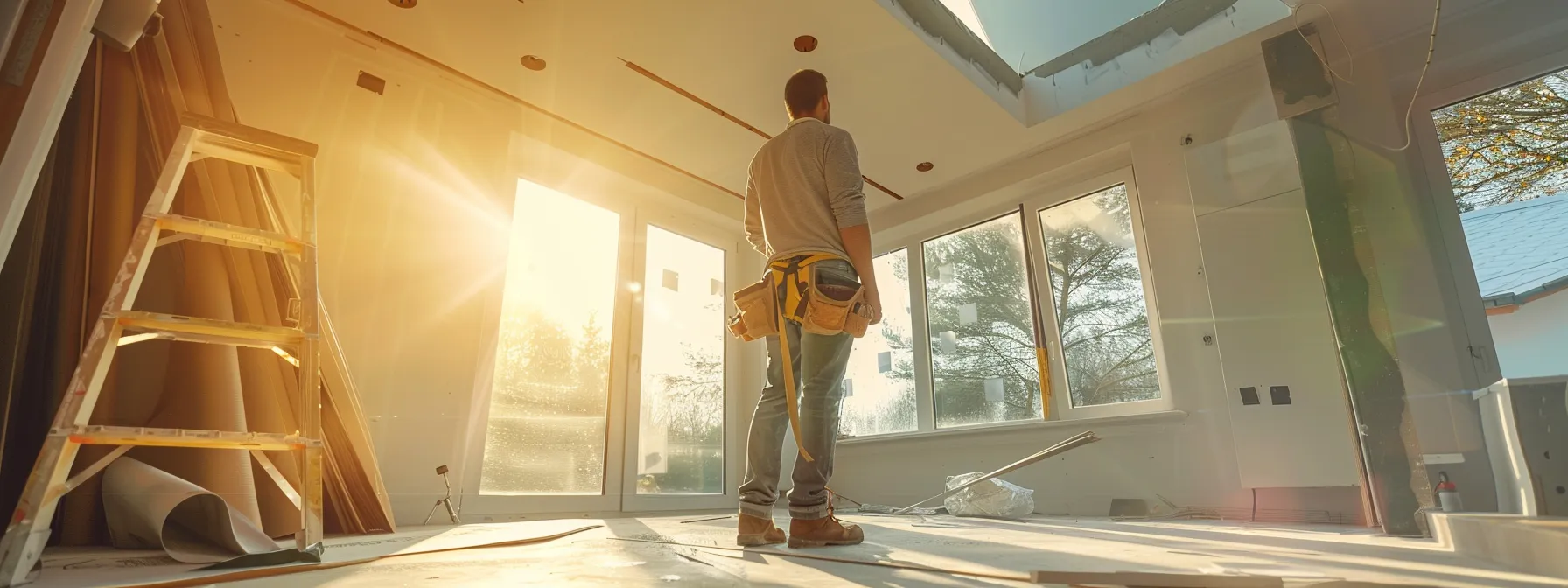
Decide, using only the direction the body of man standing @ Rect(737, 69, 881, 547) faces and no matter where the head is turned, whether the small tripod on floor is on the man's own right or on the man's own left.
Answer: on the man's own left

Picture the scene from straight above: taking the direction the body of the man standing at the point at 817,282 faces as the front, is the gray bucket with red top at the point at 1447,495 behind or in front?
in front

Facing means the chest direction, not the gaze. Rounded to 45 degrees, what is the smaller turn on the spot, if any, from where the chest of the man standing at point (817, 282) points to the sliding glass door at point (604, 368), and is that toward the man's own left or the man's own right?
approximately 90° to the man's own left

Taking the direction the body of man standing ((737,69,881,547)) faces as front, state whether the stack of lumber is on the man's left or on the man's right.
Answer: on the man's left

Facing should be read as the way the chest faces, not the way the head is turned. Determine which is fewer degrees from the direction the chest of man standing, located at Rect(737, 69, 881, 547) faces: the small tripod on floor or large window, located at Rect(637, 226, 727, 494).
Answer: the large window

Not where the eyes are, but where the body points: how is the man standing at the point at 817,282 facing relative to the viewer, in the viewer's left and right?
facing away from the viewer and to the right of the viewer

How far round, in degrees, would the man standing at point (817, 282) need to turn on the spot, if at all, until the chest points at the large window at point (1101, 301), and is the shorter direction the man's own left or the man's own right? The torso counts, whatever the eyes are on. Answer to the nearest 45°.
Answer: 0° — they already face it

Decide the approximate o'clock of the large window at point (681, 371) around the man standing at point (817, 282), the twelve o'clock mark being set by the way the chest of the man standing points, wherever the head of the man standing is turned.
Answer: The large window is roughly at 10 o'clock from the man standing.

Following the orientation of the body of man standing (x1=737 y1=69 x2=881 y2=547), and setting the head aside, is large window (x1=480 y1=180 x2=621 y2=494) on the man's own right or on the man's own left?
on the man's own left
